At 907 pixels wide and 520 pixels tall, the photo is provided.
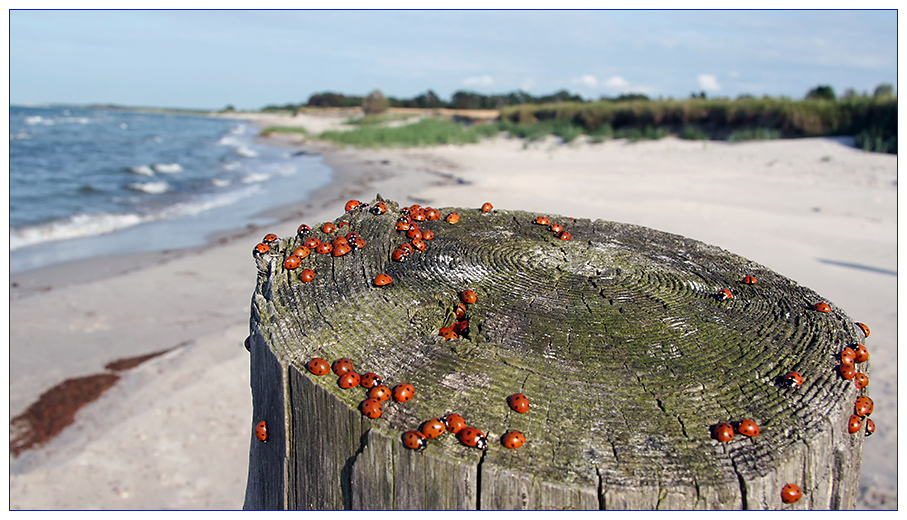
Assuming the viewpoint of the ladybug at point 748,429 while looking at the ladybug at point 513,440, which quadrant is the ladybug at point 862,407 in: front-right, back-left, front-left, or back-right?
back-right
